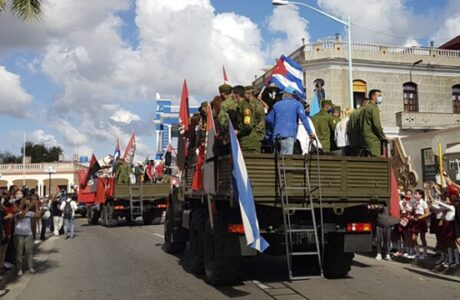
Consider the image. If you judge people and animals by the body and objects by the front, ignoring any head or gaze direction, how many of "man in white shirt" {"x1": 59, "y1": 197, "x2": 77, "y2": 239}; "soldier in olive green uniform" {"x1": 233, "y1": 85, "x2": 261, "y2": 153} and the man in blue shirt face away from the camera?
2

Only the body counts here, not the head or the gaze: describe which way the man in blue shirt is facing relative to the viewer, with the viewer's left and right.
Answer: facing away from the viewer

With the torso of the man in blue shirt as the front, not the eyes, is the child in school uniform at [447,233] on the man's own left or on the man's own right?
on the man's own right

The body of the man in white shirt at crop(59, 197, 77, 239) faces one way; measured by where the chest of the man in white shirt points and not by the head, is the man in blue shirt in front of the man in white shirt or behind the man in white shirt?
behind

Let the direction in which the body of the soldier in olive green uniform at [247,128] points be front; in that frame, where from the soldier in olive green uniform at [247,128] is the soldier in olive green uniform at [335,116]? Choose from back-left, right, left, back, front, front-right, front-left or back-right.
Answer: back-right
